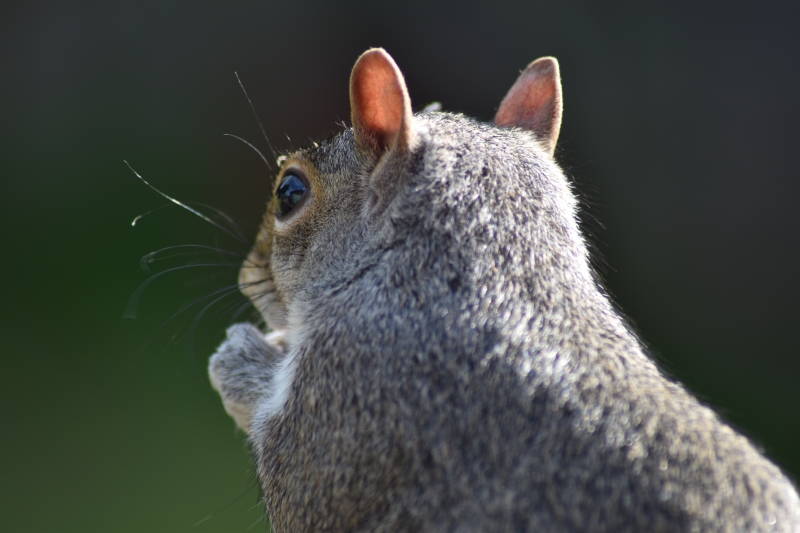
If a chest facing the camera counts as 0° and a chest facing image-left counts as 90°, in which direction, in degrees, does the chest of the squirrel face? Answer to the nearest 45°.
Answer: approximately 135°
